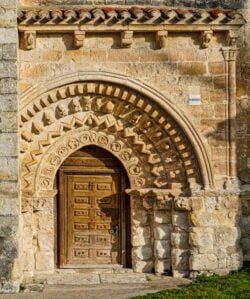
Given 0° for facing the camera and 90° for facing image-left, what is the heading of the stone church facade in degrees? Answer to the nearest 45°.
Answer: approximately 0°
